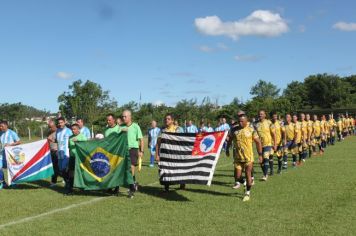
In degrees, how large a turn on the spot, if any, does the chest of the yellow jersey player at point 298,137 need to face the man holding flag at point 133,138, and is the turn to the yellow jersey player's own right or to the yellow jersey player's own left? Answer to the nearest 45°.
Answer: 0° — they already face them

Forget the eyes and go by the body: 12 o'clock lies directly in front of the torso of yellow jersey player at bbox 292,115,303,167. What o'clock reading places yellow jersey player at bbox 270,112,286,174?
yellow jersey player at bbox 270,112,286,174 is roughly at 11 o'clock from yellow jersey player at bbox 292,115,303,167.

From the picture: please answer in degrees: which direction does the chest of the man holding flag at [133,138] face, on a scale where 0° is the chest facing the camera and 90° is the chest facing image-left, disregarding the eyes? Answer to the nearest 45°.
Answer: approximately 45°

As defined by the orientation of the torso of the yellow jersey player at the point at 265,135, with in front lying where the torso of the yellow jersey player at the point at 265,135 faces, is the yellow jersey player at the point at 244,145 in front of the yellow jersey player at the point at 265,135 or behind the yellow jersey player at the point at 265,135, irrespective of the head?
in front

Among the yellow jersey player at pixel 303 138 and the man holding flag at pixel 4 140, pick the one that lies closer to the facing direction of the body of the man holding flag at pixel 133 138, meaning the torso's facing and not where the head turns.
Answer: the man holding flag

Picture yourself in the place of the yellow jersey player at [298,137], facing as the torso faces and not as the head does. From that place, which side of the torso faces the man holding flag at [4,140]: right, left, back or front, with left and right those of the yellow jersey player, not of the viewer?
front

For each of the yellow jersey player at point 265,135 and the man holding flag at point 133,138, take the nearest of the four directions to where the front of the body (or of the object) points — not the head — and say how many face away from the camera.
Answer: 0

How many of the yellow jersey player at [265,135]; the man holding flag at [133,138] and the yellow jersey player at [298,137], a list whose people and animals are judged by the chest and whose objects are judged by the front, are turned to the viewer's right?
0

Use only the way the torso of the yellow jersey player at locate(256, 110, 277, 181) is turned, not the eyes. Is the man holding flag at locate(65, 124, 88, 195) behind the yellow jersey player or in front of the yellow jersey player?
in front

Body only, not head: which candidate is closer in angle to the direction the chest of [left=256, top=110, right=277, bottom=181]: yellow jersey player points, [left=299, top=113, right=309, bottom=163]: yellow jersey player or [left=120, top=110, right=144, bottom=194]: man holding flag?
the man holding flag

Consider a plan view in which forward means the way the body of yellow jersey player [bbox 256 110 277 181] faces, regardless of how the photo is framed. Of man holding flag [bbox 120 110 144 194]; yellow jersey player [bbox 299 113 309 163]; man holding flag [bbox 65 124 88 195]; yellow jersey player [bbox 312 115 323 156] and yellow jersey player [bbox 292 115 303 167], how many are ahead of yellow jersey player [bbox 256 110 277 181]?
2

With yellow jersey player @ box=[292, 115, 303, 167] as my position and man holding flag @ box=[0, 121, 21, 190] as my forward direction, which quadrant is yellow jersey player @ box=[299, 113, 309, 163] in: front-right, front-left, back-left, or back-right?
back-right

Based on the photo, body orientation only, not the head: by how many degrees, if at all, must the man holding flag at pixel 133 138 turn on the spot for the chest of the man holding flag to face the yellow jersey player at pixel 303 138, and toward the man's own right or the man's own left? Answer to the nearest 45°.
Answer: approximately 180°

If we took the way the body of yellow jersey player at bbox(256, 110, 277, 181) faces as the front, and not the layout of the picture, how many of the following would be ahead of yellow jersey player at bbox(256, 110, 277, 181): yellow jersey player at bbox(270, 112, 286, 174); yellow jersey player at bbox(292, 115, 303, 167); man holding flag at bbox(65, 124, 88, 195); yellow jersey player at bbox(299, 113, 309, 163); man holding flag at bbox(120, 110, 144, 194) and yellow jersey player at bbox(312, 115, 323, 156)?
2

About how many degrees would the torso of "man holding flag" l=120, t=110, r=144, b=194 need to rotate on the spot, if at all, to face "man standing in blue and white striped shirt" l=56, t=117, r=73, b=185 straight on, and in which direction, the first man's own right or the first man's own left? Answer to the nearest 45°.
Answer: approximately 90° to the first man's own right
